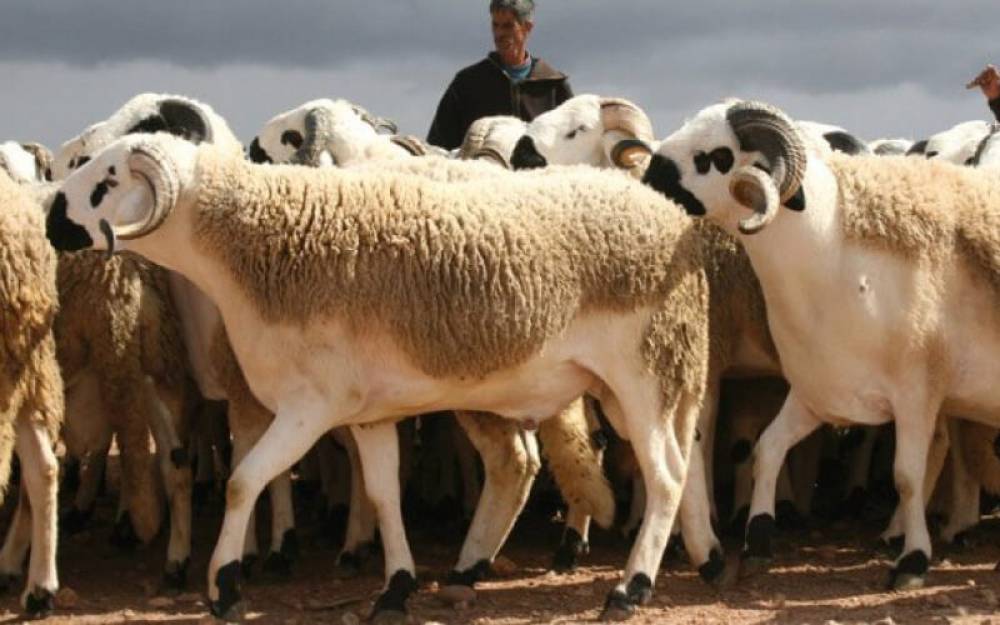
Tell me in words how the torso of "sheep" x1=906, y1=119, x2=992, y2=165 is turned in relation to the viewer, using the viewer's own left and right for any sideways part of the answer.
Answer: facing to the left of the viewer

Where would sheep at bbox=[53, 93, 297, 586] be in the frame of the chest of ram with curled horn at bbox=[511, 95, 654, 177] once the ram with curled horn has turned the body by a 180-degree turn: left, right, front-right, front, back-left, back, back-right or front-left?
back-right

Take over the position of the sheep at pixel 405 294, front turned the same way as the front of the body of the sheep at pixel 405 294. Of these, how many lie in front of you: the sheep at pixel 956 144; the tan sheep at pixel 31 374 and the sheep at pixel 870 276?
1

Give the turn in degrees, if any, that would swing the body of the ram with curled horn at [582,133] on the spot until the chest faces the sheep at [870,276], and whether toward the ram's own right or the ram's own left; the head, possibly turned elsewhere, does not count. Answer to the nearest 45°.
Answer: approximately 135° to the ram's own left

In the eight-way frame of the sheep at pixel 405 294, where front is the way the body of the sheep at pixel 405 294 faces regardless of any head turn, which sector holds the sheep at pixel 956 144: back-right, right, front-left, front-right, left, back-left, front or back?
back-right

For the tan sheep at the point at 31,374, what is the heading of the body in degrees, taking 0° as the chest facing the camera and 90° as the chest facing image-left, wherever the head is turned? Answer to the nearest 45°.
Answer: approximately 90°

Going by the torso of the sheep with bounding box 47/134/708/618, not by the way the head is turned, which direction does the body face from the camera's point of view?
to the viewer's left

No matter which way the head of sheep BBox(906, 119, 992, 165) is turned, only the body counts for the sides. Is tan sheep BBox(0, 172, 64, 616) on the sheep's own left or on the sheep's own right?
on the sheep's own left

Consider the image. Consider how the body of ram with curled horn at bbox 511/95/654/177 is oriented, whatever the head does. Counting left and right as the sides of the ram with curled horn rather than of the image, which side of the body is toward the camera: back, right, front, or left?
left

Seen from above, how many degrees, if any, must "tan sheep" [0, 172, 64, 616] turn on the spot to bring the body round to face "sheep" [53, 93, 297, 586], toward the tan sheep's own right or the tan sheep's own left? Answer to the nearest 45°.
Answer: approximately 135° to the tan sheep's own right
